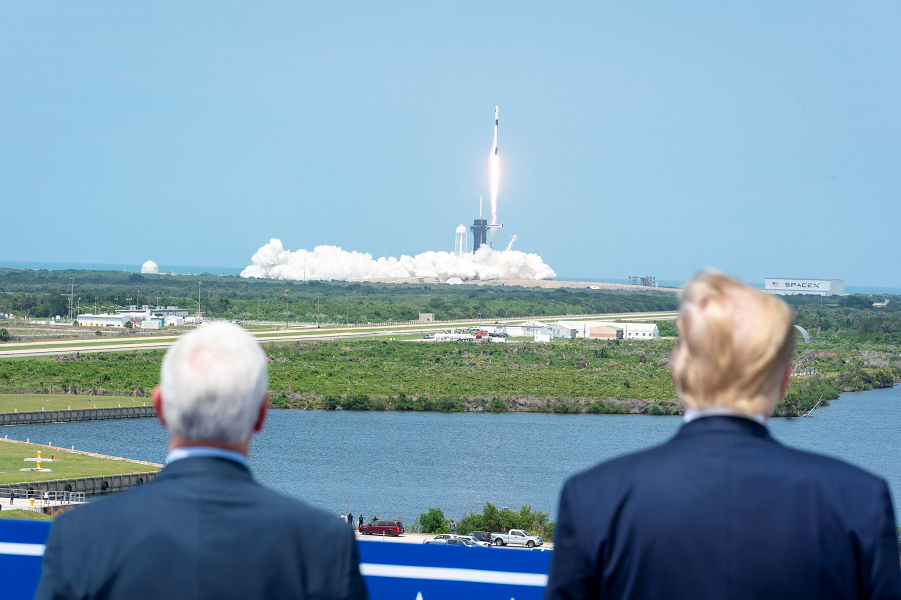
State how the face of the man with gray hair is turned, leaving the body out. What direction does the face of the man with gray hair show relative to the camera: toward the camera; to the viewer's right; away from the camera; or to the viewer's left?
away from the camera

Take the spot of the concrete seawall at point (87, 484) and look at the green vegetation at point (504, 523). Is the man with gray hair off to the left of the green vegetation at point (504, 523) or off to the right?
right

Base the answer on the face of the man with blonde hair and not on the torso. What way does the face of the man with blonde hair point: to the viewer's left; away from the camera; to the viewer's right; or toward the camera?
away from the camera

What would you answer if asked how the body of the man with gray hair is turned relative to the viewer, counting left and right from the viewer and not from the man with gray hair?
facing away from the viewer

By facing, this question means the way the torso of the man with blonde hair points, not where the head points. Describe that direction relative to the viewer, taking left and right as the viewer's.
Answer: facing away from the viewer

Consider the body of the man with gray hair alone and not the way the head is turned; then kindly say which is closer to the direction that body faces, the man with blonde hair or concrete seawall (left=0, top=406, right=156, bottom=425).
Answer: the concrete seawall

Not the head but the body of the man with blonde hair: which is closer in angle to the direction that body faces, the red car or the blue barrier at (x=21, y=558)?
the red car

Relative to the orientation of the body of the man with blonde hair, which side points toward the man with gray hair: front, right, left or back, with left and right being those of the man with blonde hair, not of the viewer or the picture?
left

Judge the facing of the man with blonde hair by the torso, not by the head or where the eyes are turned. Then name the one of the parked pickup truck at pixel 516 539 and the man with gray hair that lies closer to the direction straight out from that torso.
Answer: the parked pickup truck

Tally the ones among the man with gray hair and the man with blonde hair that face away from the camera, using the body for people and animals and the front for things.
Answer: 2
